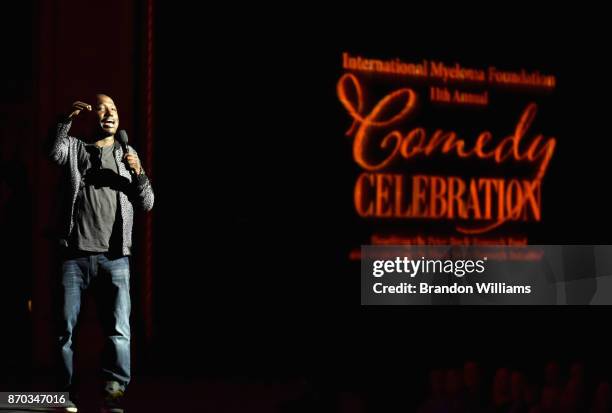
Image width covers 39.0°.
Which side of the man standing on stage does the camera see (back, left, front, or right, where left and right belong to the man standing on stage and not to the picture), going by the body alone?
front

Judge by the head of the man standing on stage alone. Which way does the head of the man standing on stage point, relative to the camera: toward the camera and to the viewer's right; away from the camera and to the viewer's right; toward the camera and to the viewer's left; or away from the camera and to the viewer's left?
toward the camera and to the viewer's right
